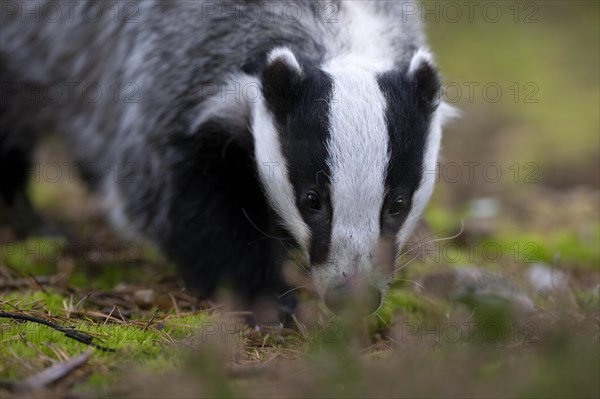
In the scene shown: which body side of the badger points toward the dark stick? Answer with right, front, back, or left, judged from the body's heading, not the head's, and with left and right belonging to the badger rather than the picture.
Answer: right

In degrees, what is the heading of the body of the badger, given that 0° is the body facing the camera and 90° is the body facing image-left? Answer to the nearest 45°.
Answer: approximately 315°
